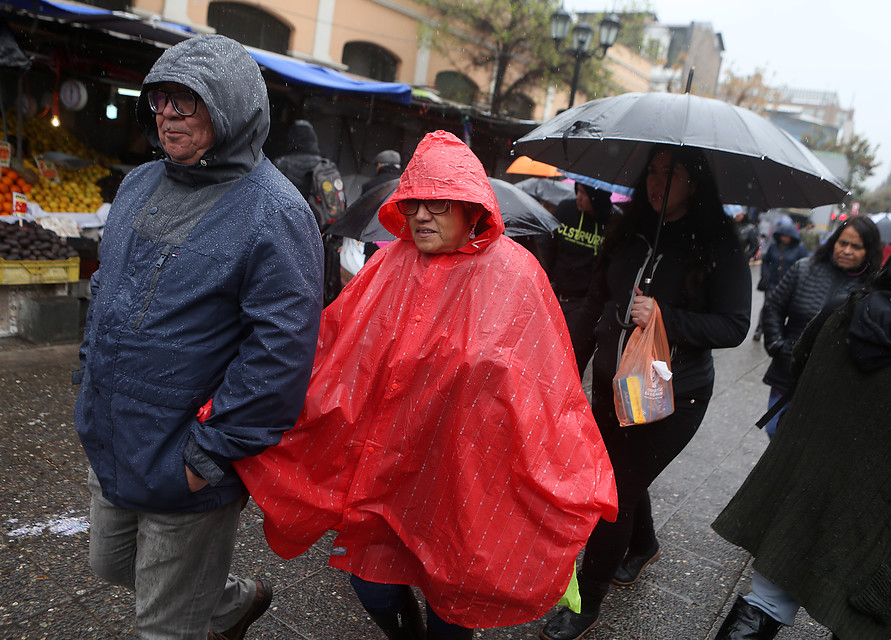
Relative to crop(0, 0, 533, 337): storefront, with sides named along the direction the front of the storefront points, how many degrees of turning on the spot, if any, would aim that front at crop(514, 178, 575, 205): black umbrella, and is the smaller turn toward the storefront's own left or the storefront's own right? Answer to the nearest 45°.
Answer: approximately 45° to the storefront's own left

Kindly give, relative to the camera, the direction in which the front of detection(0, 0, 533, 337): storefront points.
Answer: facing the viewer and to the right of the viewer

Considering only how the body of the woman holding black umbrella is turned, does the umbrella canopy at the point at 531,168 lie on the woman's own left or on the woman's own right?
on the woman's own right

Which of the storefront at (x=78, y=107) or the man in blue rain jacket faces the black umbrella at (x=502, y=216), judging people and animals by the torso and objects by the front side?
the storefront

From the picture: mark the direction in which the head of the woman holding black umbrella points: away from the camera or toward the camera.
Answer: toward the camera

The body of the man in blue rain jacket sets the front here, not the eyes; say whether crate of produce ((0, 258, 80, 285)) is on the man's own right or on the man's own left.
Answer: on the man's own right

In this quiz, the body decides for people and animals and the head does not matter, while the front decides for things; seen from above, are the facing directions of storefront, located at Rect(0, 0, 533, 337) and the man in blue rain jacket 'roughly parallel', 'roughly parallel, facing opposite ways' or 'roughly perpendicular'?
roughly perpendicular

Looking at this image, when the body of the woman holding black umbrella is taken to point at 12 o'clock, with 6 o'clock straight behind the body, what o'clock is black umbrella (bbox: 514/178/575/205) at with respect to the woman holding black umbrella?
The black umbrella is roughly at 4 o'clock from the woman holding black umbrella.

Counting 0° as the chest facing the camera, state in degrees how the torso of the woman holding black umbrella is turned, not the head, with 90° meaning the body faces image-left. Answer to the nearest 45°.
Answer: approximately 45°

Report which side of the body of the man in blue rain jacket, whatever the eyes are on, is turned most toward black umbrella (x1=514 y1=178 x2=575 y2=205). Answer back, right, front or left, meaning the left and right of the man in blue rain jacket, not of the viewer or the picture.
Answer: back

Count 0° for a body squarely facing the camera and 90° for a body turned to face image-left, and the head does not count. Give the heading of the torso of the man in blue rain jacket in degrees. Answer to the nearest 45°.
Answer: approximately 45°

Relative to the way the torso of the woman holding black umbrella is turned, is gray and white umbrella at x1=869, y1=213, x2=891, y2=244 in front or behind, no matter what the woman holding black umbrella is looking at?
behind

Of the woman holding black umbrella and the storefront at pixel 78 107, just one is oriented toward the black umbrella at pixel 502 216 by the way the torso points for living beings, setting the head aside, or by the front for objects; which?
the storefront

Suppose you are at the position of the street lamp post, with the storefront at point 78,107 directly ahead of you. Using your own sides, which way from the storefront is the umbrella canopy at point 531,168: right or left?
left

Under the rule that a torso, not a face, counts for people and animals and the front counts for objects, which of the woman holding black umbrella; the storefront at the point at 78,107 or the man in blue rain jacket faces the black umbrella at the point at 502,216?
the storefront

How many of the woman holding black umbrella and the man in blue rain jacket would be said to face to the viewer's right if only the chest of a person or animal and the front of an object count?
0
